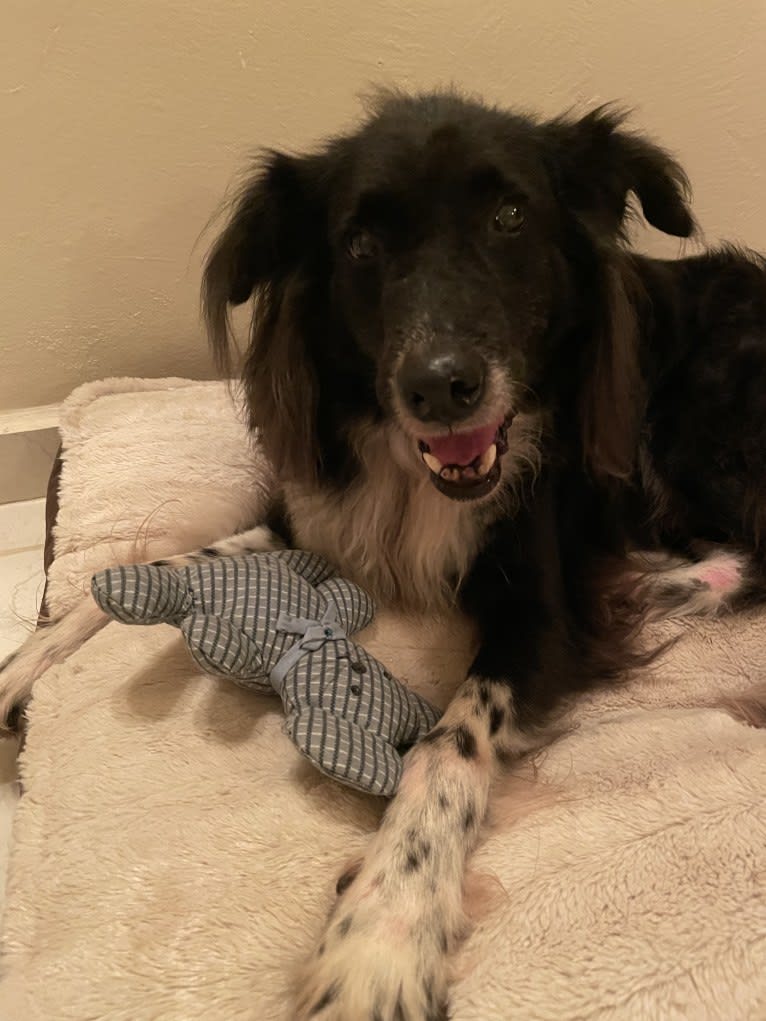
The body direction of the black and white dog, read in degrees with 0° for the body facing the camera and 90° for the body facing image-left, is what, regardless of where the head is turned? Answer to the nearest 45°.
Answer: approximately 45°
